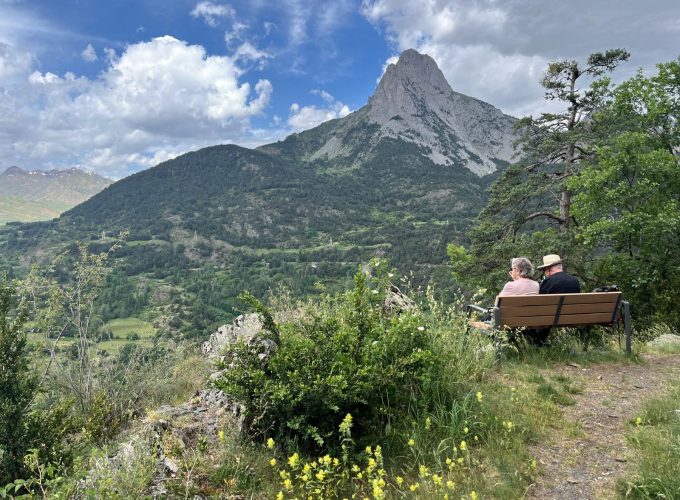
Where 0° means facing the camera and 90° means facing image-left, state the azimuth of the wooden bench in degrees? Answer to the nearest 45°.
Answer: approximately 135°

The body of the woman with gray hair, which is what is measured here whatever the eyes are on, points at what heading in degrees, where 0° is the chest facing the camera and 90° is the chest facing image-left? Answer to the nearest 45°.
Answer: approximately 135°

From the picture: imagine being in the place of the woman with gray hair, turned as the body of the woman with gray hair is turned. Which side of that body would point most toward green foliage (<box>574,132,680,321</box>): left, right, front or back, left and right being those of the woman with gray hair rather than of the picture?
right

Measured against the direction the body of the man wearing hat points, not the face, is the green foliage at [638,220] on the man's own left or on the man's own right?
on the man's own right

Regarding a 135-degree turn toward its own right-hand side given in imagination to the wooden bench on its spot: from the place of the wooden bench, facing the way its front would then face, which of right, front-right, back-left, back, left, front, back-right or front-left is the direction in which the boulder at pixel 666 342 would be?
front-left

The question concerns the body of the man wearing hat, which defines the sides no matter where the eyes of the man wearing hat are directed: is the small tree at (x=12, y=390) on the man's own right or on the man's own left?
on the man's own left

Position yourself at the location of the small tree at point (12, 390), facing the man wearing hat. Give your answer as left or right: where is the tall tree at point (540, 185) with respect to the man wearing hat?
left

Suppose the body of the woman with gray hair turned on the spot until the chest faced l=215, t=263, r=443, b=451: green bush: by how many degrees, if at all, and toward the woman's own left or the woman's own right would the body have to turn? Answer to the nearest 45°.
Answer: approximately 135° to the woman's own left

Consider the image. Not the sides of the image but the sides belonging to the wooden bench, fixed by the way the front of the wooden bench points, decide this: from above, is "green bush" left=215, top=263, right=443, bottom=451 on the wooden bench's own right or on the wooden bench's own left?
on the wooden bench's own left

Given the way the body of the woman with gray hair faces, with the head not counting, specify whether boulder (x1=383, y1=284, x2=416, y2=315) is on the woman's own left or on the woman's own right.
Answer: on the woman's own left

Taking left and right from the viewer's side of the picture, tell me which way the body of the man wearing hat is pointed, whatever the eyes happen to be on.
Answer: facing away from the viewer and to the left of the viewer

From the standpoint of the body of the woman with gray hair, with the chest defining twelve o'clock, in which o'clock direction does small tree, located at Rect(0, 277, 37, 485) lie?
The small tree is roughly at 9 o'clock from the woman with gray hair.

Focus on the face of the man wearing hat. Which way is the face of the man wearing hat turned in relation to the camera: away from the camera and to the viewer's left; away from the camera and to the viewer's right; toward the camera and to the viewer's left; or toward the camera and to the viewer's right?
away from the camera and to the viewer's left

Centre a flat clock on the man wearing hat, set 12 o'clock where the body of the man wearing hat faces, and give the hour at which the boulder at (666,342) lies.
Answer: The boulder is roughly at 3 o'clock from the man wearing hat.
